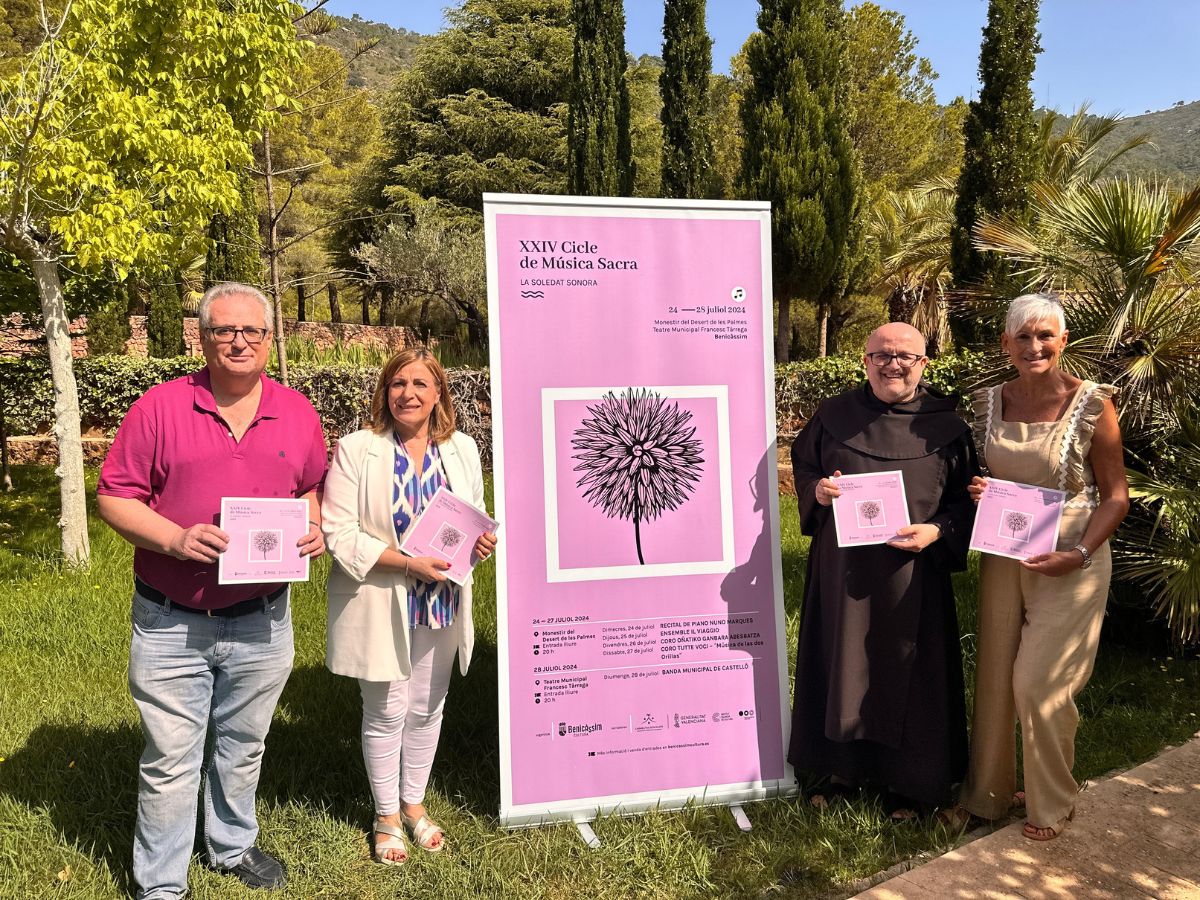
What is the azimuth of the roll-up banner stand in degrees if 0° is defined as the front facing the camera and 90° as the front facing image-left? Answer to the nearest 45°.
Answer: approximately 0°

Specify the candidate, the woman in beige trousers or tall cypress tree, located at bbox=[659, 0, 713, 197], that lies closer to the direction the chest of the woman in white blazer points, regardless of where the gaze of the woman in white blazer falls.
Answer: the woman in beige trousers

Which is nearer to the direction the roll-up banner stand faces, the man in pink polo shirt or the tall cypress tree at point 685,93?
the man in pink polo shirt

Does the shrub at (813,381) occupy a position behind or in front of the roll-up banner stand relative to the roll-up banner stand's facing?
behind

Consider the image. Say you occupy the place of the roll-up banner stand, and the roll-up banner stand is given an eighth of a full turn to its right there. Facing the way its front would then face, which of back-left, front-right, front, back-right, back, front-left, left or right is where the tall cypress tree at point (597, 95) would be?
back-right

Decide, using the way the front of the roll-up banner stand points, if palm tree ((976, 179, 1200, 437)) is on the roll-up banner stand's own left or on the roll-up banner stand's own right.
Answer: on the roll-up banner stand's own left

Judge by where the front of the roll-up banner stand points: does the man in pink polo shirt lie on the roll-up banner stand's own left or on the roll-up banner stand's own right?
on the roll-up banner stand's own right

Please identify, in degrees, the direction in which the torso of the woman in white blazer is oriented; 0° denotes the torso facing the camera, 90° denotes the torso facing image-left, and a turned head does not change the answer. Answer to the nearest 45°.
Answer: approximately 315°

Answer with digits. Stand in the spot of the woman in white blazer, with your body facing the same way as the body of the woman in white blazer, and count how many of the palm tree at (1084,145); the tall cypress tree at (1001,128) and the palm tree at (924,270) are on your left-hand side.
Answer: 3

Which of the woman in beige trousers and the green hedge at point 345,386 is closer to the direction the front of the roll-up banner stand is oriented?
the woman in beige trousers

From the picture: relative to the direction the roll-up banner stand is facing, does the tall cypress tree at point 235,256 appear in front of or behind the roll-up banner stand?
behind
